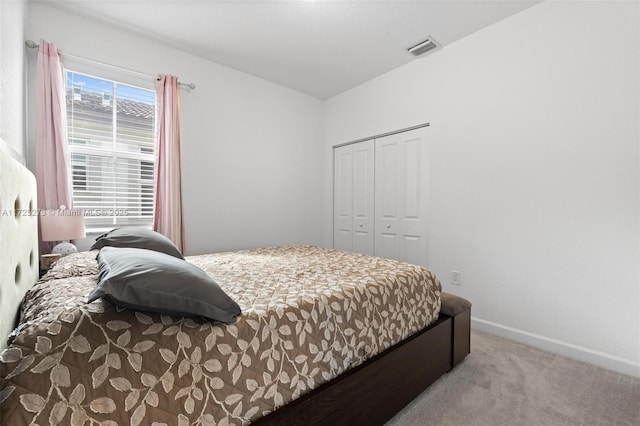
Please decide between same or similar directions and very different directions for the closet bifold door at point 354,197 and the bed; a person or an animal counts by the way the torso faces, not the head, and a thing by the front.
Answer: very different directions

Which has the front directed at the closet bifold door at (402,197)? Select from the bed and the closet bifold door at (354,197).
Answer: the bed

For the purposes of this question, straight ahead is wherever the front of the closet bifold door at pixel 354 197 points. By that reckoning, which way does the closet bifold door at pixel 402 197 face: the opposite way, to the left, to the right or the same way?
the same way

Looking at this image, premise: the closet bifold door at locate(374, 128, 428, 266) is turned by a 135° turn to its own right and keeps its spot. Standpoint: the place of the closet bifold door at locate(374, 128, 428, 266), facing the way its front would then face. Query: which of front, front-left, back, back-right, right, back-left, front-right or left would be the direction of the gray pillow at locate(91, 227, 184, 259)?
back-left

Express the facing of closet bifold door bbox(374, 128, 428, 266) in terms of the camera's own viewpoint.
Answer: facing the viewer and to the left of the viewer

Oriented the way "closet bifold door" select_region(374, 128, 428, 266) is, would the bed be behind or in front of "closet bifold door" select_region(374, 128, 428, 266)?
in front

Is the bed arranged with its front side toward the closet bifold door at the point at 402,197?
yes

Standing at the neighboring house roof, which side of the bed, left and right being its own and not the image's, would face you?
left

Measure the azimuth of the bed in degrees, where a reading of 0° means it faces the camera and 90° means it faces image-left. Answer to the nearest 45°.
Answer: approximately 225°

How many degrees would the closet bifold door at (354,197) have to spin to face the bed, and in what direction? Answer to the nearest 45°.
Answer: approximately 45° to its left

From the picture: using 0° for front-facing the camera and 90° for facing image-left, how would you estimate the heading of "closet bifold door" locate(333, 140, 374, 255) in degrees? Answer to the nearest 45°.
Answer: approximately 45°

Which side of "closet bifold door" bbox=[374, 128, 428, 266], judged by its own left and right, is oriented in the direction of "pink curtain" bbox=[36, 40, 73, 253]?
front

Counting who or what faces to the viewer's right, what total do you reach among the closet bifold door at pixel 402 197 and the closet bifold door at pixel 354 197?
0

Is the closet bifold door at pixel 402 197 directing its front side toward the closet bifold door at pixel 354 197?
no

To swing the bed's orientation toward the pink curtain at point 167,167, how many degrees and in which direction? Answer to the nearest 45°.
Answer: approximately 45° to its left
